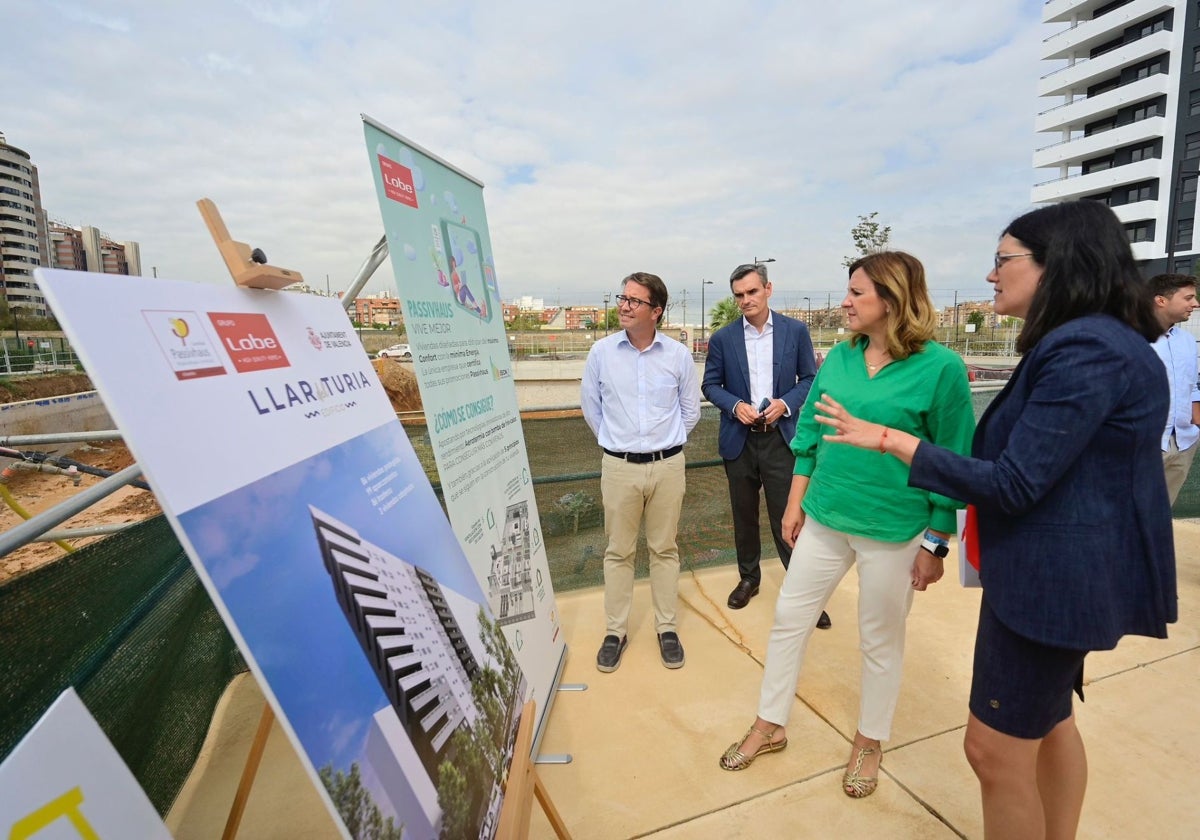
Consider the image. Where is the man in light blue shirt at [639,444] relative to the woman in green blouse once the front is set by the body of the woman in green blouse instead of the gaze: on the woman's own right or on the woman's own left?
on the woman's own right

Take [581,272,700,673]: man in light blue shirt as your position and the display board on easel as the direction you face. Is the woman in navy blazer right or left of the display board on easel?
left

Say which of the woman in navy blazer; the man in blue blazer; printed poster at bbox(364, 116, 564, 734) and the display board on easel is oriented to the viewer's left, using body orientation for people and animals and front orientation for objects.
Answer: the woman in navy blazer

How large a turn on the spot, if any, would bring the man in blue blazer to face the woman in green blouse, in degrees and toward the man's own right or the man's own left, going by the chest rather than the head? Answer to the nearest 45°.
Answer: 0° — they already face them

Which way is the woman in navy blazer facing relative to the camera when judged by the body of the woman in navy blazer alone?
to the viewer's left

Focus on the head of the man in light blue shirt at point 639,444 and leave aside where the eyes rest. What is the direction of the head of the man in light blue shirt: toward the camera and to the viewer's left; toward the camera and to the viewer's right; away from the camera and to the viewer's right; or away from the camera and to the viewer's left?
toward the camera and to the viewer's left

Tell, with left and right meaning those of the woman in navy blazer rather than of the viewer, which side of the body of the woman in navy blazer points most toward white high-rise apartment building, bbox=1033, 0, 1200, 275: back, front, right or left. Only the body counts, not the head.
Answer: right

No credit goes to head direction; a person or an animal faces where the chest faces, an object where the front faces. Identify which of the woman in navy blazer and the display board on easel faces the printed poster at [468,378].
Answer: the woman in navy blazer

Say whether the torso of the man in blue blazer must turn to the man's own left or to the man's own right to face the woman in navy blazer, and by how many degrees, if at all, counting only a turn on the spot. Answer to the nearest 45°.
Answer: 0° — they already face them

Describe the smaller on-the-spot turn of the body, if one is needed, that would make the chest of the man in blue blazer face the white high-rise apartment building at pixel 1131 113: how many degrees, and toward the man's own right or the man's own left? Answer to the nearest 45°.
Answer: approximately 135° to the man's own left

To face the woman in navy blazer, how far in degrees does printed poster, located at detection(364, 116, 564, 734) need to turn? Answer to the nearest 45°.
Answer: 0° — it already faces them

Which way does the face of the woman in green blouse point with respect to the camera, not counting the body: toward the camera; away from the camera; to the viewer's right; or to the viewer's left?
to the viewer's left

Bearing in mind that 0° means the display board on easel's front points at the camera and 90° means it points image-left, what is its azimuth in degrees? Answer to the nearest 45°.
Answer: approximately 315°

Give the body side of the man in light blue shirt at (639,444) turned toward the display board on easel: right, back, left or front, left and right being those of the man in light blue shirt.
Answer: front
